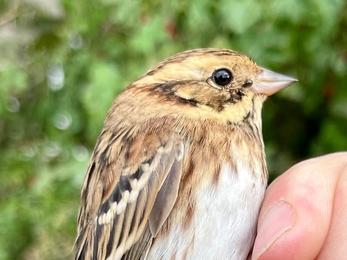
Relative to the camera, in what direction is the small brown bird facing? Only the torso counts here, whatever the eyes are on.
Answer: to the viewer's right
